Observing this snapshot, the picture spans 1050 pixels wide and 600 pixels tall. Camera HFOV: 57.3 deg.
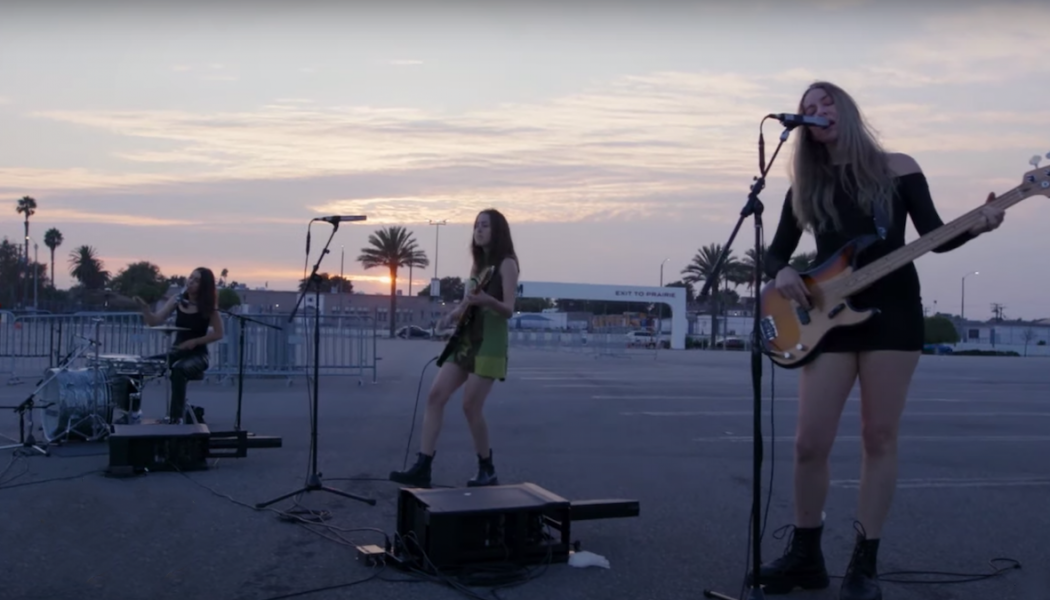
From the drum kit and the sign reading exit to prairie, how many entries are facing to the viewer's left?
1

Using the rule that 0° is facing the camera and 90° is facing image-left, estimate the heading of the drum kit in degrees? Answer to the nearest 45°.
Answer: approximately 90°

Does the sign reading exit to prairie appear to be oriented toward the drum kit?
yes

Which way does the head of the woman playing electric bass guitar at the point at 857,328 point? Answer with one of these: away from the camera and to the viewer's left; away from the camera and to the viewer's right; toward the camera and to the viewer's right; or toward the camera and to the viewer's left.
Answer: toward the camera and to the viewer's left

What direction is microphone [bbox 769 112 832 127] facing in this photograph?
to the viewer's right

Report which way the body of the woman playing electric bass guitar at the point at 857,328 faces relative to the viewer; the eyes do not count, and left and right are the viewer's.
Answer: facing the viewer and to the left of the viewer

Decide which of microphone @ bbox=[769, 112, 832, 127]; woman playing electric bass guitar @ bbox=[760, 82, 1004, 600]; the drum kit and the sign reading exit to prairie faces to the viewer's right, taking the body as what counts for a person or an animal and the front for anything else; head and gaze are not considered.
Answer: the microphone

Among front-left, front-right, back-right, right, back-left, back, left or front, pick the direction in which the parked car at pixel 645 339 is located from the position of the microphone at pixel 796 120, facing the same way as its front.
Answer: left

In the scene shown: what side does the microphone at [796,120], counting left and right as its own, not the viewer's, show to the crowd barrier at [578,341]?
left

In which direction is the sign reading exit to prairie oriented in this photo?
toward the camera

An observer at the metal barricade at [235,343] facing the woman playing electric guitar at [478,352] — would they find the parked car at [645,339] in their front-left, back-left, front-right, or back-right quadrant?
back-left

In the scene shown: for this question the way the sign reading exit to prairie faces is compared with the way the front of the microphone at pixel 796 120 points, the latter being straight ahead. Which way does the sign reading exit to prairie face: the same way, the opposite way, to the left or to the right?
to the right

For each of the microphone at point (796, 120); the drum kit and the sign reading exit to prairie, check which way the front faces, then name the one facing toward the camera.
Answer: the sign reading exit to prairie

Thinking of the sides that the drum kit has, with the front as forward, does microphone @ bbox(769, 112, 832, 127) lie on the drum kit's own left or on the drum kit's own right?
on the drum kit's own left

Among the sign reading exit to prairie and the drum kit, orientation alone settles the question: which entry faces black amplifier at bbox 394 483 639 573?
the sign reading exit to prairie
